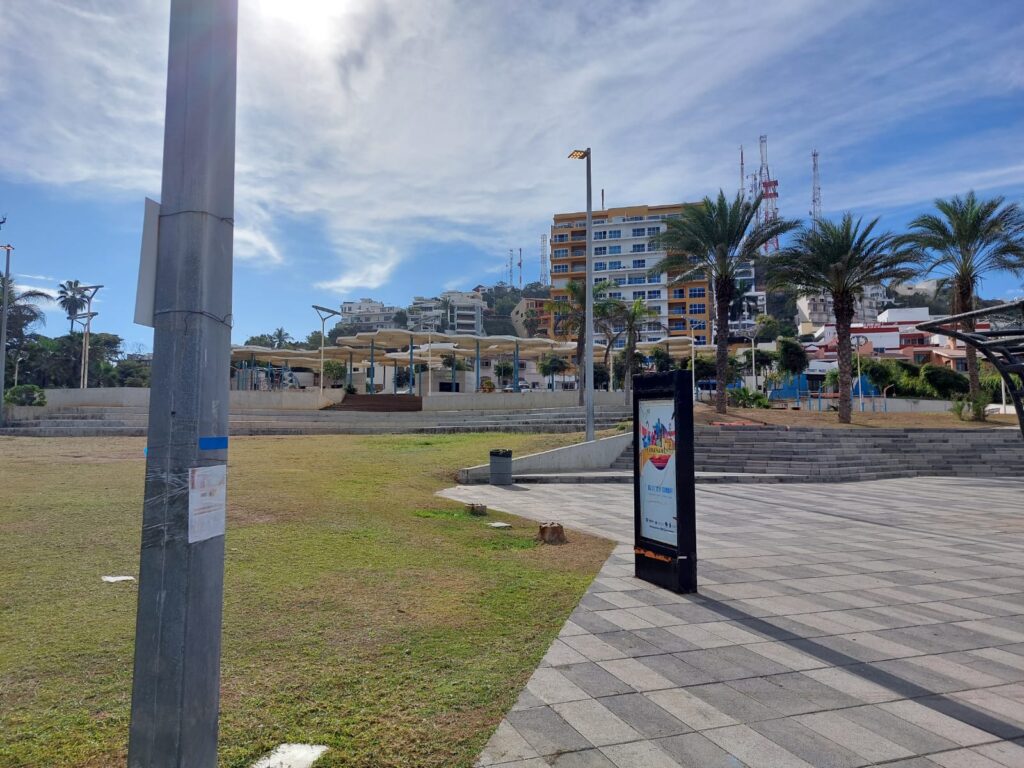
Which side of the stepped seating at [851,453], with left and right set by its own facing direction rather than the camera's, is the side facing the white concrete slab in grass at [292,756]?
front

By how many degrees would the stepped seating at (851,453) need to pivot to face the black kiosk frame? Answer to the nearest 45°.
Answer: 0° — it already faces it

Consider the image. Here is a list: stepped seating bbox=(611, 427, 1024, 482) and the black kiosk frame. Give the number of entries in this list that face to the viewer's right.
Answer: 0

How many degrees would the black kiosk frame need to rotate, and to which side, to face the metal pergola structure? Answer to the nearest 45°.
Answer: approximately 180°

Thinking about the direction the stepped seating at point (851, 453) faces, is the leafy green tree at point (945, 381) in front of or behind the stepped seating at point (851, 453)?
behind

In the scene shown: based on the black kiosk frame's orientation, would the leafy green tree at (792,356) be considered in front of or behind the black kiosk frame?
behind

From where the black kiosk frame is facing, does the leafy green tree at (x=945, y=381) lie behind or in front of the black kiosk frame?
behind

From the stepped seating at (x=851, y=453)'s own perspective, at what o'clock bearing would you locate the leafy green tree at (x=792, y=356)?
The leafy green tree is roughly at 6 o'clock from the stepped seating.

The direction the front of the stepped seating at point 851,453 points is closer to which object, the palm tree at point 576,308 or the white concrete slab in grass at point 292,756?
the white concrete slab in grass

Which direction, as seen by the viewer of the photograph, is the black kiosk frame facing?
facing the viewer and to the left of the viewer

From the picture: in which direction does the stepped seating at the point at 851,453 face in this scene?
toward the camera

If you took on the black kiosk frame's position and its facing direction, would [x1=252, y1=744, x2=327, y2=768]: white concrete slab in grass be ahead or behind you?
ahead

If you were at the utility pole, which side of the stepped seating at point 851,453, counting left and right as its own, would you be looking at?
front

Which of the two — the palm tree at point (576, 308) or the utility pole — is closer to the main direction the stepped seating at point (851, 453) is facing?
the utility pole
